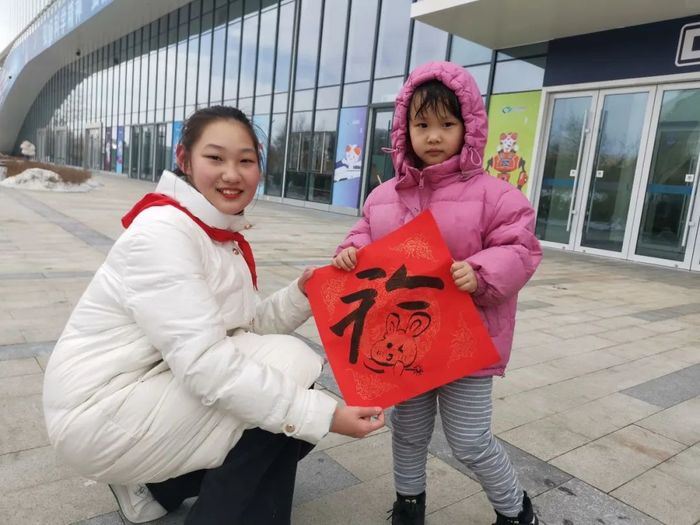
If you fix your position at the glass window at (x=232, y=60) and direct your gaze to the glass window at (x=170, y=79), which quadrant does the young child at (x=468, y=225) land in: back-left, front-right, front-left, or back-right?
back-left

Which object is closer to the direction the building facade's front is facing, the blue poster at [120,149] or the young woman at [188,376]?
the young woman

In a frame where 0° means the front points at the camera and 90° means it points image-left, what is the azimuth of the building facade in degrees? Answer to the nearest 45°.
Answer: approximately 45°

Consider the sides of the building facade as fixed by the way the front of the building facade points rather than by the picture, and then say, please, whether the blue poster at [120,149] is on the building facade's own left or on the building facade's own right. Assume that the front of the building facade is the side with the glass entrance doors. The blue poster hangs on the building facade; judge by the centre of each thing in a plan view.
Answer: on the building facade's own right

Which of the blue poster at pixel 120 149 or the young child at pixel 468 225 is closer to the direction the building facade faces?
the young child
